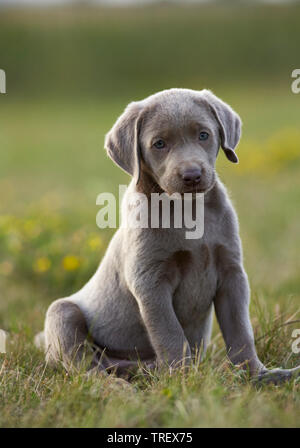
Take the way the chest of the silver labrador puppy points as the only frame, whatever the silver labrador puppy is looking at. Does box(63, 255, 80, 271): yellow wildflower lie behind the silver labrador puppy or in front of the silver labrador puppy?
behind

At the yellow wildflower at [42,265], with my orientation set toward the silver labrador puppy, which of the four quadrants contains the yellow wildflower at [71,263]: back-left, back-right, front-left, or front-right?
front-left

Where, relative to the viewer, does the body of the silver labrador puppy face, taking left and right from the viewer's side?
facing the viewer and to the right of the viewer

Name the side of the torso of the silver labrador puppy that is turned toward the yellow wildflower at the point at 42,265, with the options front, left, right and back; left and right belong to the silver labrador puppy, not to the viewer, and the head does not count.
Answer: back

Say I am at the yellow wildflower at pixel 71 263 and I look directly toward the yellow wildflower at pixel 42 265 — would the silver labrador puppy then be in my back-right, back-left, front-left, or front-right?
back-left
